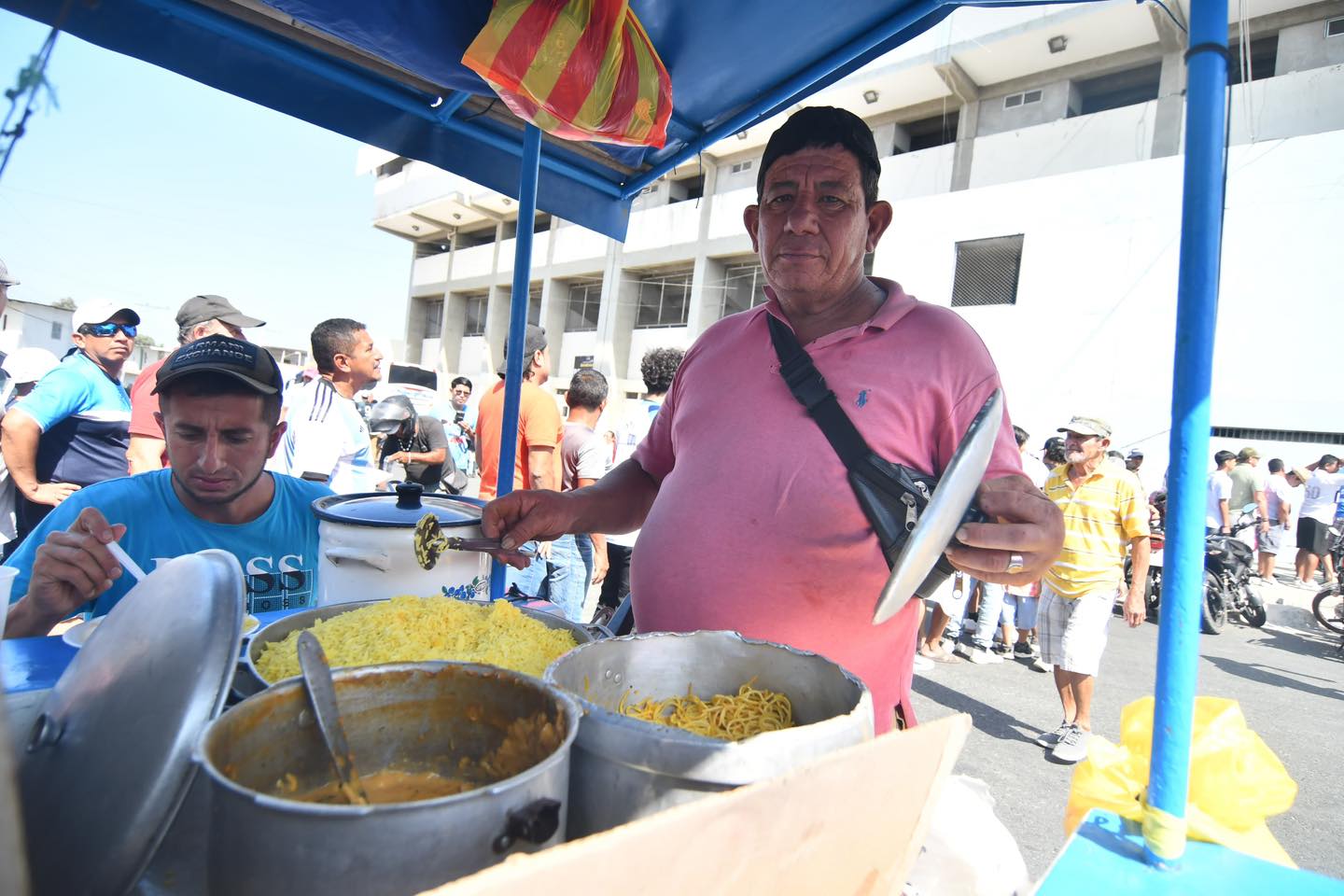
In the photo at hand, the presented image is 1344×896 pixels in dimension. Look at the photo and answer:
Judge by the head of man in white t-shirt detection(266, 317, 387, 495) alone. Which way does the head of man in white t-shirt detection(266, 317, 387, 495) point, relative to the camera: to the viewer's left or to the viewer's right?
to the viewer's right

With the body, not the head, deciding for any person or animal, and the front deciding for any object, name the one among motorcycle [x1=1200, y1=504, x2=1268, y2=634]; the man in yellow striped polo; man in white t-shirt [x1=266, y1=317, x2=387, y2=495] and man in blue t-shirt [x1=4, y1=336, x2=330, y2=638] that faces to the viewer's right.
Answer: the man in white t-shirt

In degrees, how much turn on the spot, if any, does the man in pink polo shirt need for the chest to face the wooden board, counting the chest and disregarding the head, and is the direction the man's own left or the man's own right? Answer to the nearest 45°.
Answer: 0° — they already face it

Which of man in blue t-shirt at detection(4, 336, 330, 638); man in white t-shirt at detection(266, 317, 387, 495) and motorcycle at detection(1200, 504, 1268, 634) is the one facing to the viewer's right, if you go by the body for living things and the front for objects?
the man in white t-shirt

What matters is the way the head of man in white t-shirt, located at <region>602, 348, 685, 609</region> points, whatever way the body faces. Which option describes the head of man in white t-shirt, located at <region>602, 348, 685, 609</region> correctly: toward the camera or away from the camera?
away from the camera

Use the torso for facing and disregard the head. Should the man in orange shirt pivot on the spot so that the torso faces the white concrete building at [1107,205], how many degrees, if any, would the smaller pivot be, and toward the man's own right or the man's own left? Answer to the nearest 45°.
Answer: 0° — they already face it

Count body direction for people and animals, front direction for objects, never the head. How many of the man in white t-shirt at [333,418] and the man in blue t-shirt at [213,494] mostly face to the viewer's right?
1

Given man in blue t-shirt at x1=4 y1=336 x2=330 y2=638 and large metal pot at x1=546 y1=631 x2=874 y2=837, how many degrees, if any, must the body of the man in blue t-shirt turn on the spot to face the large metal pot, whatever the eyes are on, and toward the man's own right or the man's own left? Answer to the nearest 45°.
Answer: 0° — they already face it

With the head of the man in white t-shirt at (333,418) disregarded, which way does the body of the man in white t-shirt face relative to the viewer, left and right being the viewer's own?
facing to the right of the viewer

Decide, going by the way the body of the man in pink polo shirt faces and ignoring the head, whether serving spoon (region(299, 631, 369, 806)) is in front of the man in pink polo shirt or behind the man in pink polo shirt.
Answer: in front

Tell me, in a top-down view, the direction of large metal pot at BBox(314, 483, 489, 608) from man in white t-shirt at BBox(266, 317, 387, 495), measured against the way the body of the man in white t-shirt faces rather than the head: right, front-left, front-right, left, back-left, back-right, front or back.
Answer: right

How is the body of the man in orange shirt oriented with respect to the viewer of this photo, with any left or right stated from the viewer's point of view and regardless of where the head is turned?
facing away from the viewer and to the right of the viewer
